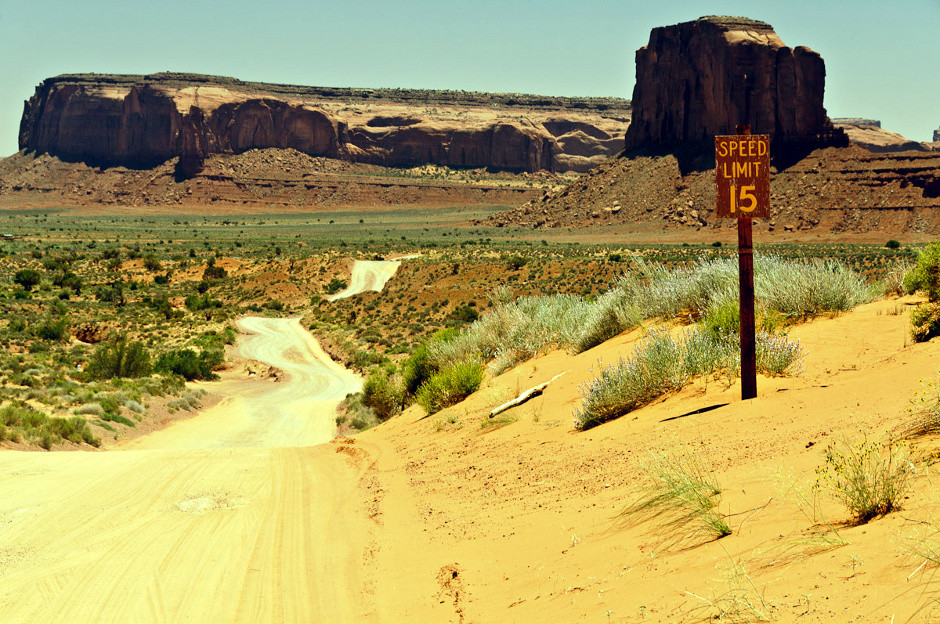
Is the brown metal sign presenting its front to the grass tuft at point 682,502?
yes

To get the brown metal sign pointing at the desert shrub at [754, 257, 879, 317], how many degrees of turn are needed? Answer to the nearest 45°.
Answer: approximately 180°

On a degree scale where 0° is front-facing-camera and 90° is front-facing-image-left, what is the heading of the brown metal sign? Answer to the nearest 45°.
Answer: approximately 0°

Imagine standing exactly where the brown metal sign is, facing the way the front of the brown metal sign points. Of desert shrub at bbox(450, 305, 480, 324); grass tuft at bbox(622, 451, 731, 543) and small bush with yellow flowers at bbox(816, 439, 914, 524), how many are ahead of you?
2

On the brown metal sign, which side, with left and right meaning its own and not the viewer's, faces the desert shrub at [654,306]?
back

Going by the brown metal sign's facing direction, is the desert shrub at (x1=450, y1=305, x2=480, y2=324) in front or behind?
behind
